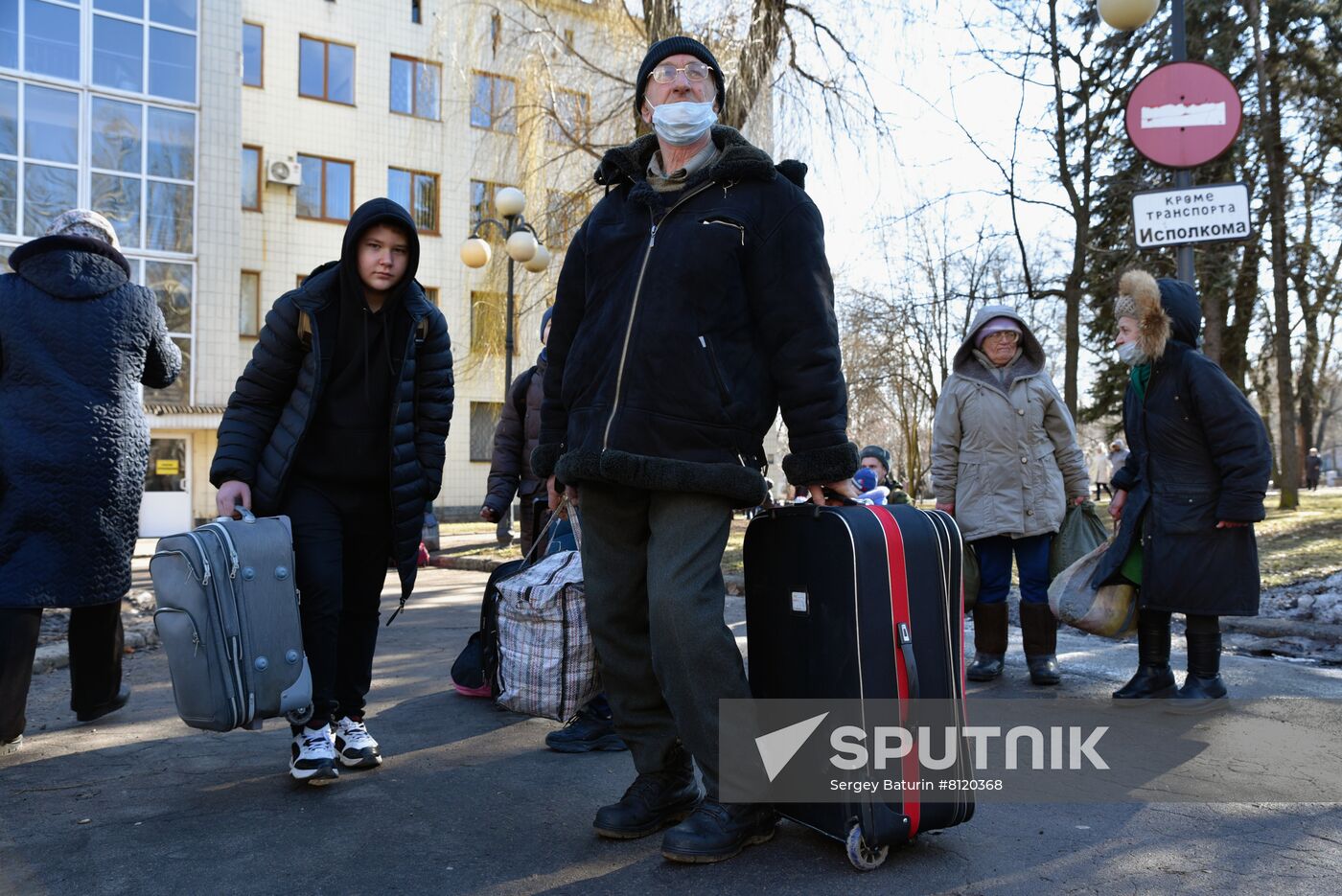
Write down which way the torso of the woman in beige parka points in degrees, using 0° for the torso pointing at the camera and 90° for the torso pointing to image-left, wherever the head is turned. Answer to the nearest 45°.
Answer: approximately 0°

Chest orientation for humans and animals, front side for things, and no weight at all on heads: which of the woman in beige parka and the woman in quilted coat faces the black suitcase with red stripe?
the woman in beige parka

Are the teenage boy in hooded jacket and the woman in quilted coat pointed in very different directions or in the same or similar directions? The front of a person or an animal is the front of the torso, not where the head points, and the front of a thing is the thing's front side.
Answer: very different directions

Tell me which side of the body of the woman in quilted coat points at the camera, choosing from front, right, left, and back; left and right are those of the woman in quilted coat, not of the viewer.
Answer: back

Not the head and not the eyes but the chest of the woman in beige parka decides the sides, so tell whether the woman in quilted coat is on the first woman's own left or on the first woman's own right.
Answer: on the first woman's own right

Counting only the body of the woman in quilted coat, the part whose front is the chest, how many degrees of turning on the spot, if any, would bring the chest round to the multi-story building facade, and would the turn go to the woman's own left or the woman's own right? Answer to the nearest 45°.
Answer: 0° — they already face it

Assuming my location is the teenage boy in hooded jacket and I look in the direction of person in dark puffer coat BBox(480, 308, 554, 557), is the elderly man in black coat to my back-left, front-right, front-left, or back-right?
back-right

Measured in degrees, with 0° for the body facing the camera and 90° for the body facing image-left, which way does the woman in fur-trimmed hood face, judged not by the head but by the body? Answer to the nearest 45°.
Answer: approximately 90°

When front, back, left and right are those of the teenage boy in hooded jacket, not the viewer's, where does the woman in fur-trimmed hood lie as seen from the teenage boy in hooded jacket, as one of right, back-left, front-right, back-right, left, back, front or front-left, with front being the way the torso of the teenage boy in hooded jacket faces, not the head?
left

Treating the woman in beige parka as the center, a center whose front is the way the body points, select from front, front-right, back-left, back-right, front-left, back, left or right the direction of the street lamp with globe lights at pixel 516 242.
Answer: back-right

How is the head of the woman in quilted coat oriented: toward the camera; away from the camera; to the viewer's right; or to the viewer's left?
away from the camera
